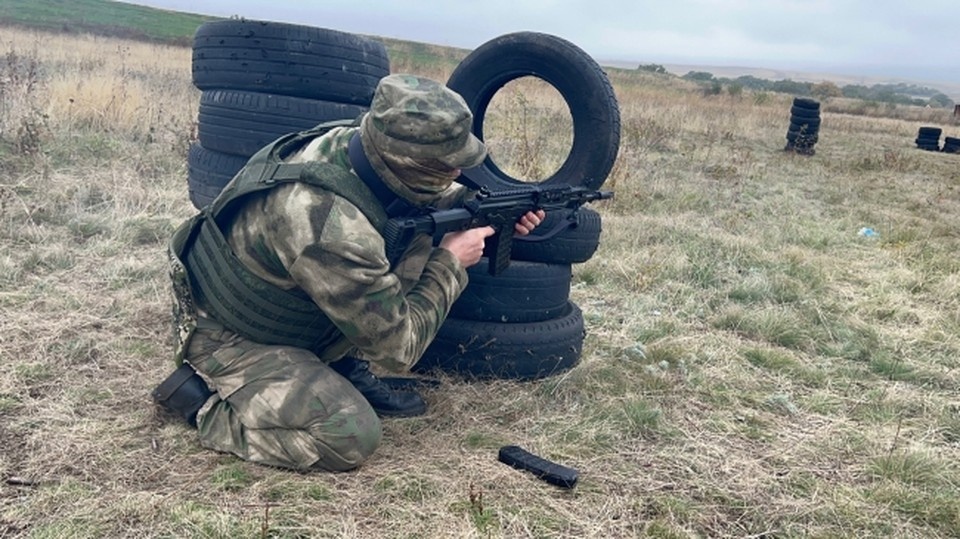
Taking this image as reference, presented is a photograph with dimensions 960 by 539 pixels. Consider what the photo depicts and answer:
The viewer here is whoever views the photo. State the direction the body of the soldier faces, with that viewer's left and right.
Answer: facing to the right of the viewer

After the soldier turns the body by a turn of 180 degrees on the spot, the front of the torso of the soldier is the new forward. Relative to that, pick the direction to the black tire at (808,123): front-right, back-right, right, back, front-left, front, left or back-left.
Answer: back-right

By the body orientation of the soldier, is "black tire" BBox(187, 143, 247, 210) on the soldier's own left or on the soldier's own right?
on the soldier's own left

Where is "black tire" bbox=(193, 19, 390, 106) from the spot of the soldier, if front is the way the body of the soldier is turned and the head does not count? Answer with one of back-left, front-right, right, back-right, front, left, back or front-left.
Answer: left

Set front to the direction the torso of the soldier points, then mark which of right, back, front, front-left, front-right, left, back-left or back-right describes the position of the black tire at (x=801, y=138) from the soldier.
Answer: front-left
